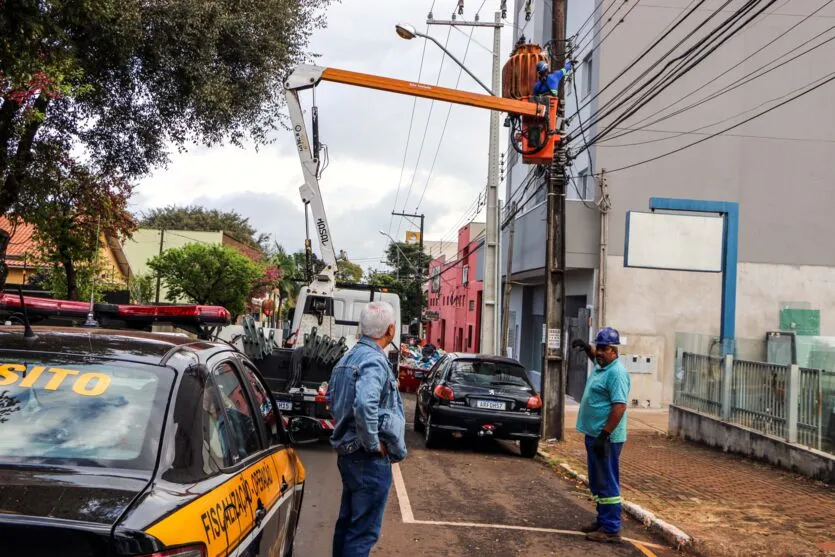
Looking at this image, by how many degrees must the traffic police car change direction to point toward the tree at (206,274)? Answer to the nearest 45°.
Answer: approximately 45° to its left

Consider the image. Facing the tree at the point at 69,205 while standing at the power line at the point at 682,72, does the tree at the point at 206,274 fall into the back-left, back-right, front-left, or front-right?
front-right

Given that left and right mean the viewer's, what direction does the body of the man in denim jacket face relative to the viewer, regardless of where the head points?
facing away from the viewer and to the right of the viewer

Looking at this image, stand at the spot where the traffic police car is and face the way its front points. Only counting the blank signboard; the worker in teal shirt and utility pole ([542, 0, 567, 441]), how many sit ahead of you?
3

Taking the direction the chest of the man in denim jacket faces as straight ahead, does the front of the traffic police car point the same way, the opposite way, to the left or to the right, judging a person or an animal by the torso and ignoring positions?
the same way

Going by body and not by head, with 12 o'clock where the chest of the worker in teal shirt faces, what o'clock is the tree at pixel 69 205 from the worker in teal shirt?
The tree is roughly at 1 o'clock from the worker in teal shirt.

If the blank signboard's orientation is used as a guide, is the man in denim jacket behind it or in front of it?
in front

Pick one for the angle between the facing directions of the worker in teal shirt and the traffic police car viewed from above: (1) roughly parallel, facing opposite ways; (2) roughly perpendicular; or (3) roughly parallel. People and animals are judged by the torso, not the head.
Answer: roughly perpendicular

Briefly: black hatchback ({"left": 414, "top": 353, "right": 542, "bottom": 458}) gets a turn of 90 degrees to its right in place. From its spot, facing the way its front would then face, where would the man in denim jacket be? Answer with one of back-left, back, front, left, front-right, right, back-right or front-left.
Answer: right

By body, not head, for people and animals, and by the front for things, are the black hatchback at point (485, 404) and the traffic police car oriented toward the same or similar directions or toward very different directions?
same or similar directions

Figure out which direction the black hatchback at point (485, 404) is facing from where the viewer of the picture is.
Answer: facing away from the viewer

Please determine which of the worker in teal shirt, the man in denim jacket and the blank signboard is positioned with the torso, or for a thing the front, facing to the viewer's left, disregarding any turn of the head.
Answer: the worker in teal shirt

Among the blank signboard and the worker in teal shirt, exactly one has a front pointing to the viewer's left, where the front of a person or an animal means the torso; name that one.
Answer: the worker in teal shirt

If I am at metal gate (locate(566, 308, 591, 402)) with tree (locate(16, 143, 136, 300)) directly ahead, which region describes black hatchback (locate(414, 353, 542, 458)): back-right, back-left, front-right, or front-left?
front-left

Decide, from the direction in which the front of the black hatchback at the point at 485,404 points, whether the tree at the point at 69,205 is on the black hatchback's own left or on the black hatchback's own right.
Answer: on the black hatchback's own left

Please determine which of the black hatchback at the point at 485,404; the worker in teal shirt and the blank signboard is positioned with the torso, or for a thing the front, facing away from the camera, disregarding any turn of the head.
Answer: the black hatchback

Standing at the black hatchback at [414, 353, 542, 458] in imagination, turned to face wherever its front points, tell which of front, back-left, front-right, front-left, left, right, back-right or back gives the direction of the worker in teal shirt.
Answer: back

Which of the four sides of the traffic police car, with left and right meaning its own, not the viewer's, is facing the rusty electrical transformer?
front

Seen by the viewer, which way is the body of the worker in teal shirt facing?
to the viewer's left

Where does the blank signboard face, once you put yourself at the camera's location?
facing the viewer

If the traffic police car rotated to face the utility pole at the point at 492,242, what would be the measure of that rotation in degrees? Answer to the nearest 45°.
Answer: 0° — it already faces it

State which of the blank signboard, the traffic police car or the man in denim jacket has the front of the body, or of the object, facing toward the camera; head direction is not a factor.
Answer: the blank signboard

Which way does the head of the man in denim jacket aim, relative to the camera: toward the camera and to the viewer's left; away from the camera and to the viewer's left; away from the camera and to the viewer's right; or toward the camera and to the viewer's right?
away from the camera and to the viewer's right
